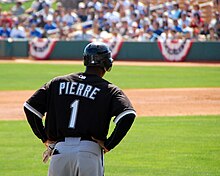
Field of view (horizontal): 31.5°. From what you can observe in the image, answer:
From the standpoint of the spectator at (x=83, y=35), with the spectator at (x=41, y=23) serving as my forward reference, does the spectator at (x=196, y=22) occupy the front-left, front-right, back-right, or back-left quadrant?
back-right

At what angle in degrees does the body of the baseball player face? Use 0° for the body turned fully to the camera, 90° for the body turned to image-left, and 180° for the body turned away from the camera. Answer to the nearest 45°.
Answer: approximately 180°

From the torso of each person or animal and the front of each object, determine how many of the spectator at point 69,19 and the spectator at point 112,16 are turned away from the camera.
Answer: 0

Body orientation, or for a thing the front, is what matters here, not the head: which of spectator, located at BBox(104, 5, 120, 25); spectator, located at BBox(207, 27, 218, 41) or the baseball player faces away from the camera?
the baseball player

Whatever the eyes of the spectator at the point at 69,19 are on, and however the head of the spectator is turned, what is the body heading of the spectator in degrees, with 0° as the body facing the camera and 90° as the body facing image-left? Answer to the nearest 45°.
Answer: approximately 0°

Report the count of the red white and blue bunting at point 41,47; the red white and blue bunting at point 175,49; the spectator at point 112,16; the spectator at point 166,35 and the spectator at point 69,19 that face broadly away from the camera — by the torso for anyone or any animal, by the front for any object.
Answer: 0

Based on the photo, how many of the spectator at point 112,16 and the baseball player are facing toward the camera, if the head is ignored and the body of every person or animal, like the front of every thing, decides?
1

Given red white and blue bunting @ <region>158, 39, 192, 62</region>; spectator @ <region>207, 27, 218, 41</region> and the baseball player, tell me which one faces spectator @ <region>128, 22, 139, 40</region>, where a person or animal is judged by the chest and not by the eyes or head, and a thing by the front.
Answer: the baseball player

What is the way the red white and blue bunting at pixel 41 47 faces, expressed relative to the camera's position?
facing the viewer

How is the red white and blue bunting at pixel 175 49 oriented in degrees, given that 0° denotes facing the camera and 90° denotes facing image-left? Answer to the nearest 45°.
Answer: approximately 0°

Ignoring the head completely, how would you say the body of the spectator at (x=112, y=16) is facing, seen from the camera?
toward the camera

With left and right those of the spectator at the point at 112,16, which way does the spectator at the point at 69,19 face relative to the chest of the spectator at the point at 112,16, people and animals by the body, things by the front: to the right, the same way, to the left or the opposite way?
the same way

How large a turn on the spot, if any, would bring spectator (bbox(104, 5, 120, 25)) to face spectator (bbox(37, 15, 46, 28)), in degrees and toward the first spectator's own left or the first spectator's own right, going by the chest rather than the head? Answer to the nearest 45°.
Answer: approximately 90° to the first spectator's own right

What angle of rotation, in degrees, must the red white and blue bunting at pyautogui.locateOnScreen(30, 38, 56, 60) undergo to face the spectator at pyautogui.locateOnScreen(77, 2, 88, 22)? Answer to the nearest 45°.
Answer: approximately 135° to its left
